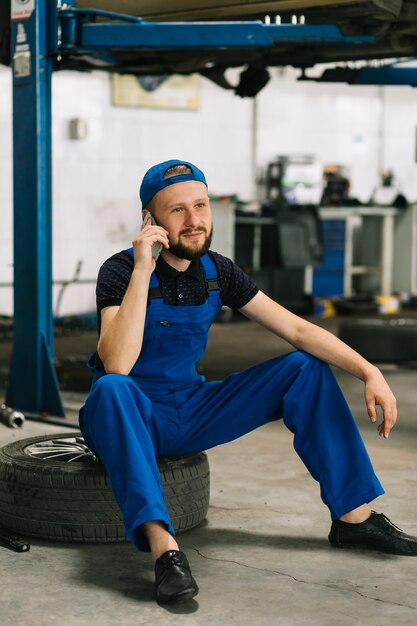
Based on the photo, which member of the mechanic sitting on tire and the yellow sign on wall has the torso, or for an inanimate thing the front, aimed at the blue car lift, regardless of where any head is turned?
the yellow sign on wall

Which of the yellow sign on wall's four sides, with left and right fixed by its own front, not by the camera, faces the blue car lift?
front

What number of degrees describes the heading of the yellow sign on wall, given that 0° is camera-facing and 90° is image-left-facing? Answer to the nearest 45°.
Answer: approximately 0°

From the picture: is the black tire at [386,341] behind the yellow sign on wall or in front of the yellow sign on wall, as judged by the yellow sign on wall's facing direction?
in front

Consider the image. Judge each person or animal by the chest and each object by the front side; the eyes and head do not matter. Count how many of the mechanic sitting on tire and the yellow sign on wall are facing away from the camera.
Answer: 0
